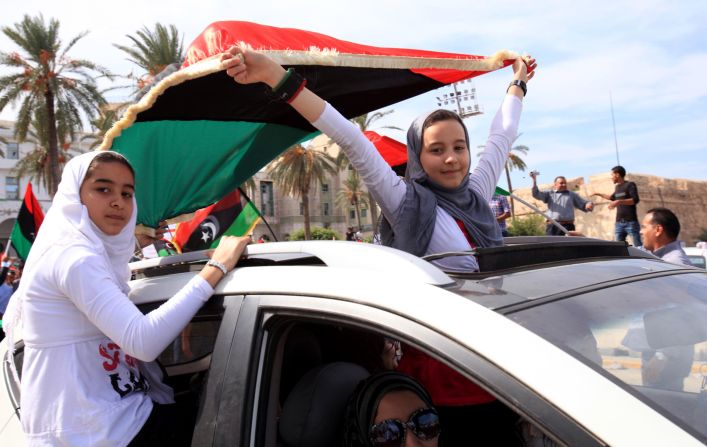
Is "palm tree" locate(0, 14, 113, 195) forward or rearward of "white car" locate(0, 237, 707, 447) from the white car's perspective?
rearward

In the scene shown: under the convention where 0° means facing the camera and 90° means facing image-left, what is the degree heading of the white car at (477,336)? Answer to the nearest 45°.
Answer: approximately 315°

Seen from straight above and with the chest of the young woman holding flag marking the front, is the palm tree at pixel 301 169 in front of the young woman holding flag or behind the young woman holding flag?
behind

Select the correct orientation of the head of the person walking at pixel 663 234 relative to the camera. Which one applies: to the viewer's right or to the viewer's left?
to the viewer's left
